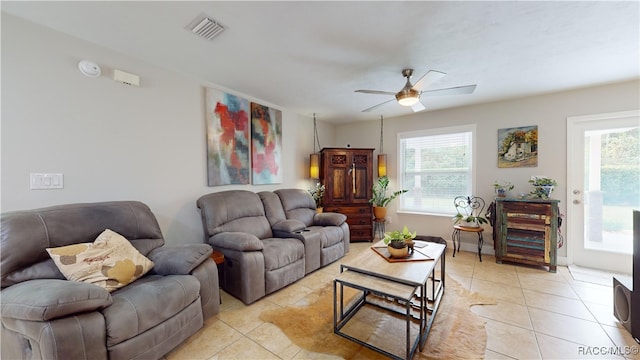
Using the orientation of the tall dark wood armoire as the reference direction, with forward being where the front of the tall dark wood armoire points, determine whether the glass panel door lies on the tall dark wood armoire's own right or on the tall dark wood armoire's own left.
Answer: on the tall dark wood armoire's own left

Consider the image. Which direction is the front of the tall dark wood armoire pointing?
toward the camera

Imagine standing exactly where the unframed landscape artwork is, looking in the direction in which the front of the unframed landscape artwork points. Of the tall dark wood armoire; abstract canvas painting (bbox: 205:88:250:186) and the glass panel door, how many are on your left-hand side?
1

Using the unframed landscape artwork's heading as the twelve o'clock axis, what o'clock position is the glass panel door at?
The glass panel door is roughly at 9 o'clock from the unframed landscape artwork.

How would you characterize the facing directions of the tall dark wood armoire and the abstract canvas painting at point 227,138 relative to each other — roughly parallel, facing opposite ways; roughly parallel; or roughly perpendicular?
roughly perpendicular

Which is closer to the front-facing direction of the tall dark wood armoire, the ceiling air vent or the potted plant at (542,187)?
the ceiling air vent

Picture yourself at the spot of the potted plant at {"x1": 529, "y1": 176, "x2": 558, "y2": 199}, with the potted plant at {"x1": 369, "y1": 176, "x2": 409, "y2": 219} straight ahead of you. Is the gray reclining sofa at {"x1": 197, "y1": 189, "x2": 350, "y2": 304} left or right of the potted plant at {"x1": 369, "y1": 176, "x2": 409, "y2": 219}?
left

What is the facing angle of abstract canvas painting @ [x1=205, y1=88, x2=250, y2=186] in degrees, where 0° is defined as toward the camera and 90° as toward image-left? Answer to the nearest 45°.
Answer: approximately 315°

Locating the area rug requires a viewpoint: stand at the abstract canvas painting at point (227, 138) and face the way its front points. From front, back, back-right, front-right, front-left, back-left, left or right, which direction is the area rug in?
front

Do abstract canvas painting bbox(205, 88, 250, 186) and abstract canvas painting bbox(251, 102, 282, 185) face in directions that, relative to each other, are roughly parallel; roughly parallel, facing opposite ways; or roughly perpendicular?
roughly parallel

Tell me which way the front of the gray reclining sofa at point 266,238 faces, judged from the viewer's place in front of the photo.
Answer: facing the viewer and to the right of the viewer

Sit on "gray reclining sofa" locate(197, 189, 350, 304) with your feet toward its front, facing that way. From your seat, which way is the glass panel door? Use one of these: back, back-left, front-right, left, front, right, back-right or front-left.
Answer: front-left
